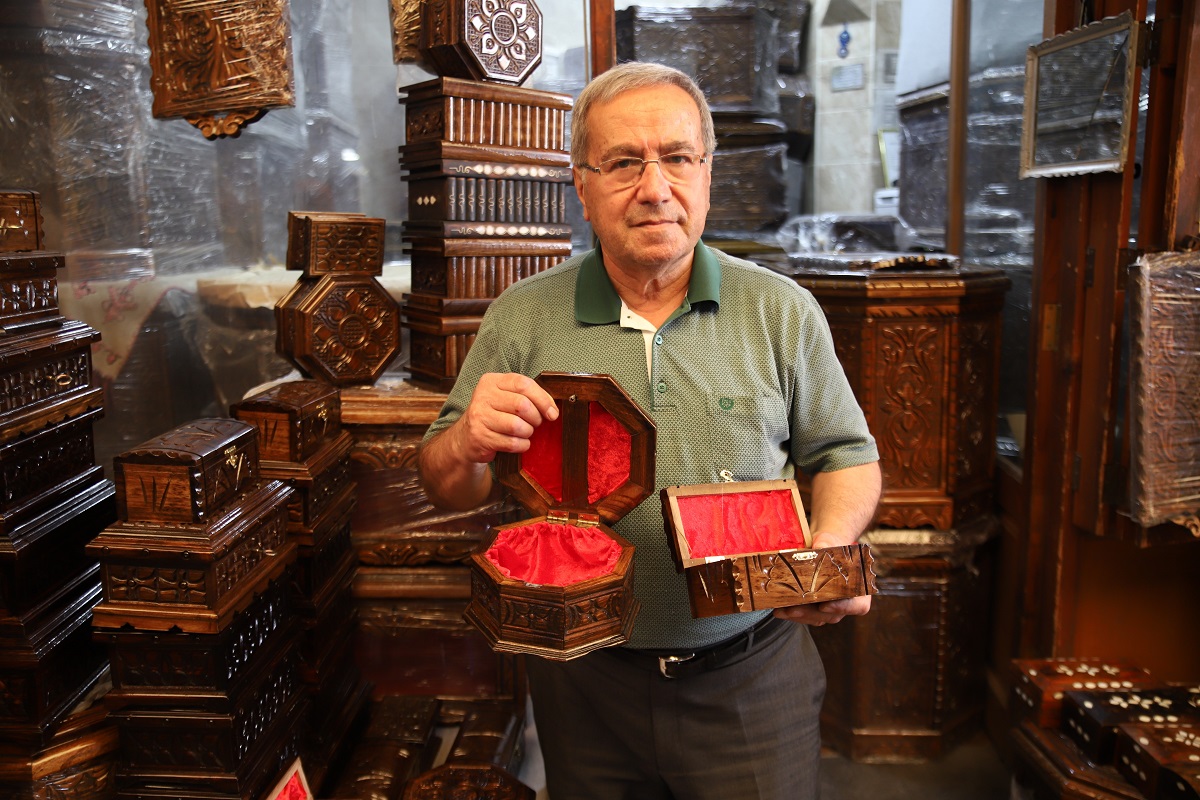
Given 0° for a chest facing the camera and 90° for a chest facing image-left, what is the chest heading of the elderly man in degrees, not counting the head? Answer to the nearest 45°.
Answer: approximately 0°

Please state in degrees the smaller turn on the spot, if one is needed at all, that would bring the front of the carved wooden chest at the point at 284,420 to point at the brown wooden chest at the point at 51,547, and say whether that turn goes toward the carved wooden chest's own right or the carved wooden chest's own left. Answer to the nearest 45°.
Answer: approximately 135° to the carved wooden chest's own right

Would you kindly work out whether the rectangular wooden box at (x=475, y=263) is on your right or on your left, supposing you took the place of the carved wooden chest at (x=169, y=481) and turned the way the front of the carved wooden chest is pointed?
on your left

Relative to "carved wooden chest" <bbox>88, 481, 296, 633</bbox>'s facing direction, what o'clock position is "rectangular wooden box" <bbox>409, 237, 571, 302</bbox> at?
The rectangular wooden box is roughly at 9 o'clock from the carved wooden chest.

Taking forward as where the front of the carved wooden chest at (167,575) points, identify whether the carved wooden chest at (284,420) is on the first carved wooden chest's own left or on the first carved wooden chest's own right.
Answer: on the first carved wooden chest's own left

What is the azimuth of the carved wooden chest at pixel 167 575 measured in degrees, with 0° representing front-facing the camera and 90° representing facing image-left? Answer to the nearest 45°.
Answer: approximately 315°

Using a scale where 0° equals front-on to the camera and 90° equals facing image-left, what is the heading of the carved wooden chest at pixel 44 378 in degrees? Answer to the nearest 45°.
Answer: approximately 315°

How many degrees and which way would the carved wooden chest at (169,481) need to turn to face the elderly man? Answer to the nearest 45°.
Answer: approximately 45° to its left

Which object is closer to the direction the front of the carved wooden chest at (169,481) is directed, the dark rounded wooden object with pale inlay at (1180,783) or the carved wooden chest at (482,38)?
the dark rounded wooden object with pale inlay
